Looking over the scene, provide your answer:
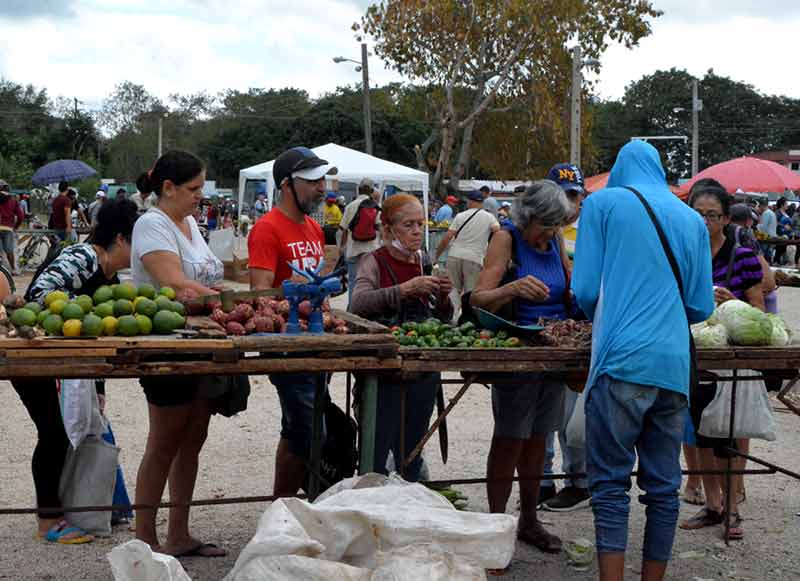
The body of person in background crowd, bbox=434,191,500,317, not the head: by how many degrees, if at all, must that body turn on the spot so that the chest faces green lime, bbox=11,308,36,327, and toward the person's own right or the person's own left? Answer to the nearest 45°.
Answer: approximately 180°

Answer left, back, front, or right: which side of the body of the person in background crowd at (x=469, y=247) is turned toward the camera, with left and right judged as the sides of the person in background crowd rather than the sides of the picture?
back

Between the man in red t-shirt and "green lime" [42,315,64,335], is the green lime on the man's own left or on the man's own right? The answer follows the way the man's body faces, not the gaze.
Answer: on the man's own right

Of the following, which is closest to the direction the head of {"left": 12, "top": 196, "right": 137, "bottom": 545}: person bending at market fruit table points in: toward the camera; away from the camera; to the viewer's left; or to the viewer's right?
to the viewer's right

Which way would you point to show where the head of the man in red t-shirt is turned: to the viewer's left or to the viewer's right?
to the viewer's right

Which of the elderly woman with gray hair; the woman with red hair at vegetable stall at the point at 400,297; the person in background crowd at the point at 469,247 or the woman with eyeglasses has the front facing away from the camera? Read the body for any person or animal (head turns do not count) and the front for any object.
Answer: the person in background crowd at the point at 469,247

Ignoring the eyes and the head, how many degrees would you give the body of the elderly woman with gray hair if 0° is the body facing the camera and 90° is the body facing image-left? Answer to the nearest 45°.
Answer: approximately 315°

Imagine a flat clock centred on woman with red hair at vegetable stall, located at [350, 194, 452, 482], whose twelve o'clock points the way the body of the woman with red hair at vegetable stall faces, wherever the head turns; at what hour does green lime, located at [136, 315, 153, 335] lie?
The green lime is roughly at 3 o'clock from the woman with red hair at vegetable stall.

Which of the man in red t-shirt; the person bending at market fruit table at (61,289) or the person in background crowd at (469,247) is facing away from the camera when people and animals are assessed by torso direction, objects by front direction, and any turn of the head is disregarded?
the person in background crowd at (469,247)

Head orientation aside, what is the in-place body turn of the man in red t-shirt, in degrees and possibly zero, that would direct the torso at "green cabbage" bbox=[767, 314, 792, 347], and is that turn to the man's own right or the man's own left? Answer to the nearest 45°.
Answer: approximately 45° to the man's own left
